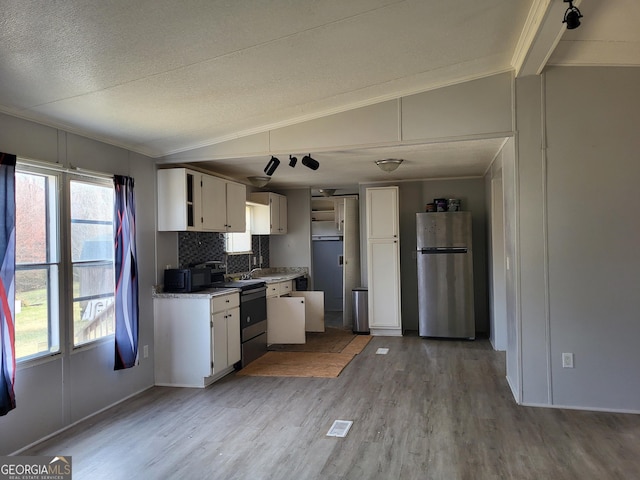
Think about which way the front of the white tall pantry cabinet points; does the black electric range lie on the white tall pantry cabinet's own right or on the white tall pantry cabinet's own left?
on the white tall pantry cabinet's own right

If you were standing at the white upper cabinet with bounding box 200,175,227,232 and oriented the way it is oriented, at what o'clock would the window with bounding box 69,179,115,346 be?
The window is roughly at 3 o'clock from the white upper cabinet.

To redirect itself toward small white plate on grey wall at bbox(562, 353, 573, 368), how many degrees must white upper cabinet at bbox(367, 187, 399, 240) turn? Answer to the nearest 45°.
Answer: approximately 45° to its left

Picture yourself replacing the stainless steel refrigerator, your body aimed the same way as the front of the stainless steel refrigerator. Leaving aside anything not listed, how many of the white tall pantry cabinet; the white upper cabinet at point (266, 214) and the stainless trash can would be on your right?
3

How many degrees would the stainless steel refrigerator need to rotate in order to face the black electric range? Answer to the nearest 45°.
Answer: approximately 45° to its right

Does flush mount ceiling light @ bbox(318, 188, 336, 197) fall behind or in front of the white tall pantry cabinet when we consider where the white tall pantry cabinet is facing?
behind
